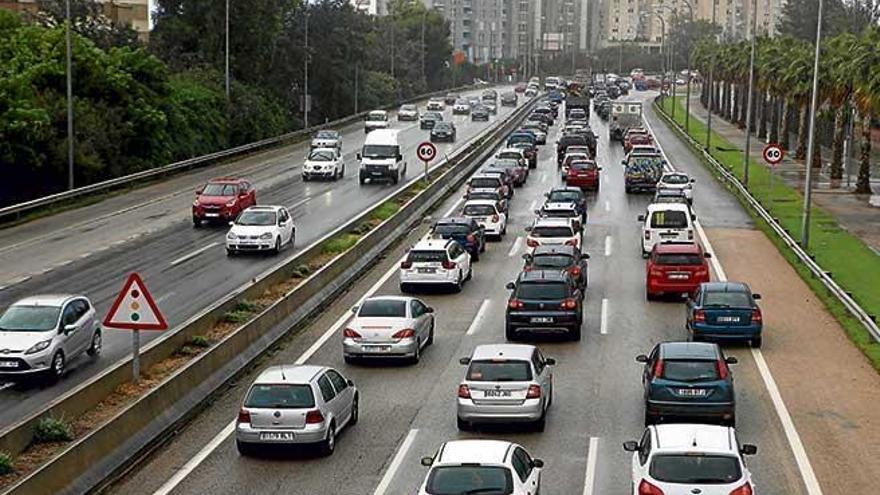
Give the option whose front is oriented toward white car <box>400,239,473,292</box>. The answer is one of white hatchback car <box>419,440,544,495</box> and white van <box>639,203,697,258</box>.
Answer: the white hatchback car

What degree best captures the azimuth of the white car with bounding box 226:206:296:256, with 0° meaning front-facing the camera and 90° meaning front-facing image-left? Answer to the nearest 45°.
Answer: approximately 45°

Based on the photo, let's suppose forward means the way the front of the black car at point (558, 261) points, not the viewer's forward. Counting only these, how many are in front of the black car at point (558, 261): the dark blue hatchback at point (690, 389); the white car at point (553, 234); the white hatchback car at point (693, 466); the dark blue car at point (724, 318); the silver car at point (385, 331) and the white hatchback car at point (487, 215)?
2

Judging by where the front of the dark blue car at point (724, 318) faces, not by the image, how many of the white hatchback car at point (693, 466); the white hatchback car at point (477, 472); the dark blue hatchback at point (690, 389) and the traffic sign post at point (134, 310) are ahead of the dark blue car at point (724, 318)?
0

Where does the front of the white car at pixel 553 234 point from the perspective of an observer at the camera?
facing away from the viewer

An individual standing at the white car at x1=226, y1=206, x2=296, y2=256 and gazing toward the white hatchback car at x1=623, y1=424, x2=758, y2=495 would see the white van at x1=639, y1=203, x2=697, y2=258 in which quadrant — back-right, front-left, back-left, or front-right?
front-left

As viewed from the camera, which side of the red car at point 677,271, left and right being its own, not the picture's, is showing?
back

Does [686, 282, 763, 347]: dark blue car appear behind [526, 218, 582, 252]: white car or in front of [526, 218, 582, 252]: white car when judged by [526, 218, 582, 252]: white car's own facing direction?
behind

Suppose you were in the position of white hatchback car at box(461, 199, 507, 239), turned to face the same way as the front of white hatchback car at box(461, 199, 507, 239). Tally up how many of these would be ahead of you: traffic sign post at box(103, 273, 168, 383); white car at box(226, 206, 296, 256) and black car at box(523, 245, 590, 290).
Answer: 0

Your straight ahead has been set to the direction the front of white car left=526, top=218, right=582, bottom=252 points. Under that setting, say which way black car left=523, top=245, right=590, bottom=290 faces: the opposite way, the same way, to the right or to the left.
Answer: the same way

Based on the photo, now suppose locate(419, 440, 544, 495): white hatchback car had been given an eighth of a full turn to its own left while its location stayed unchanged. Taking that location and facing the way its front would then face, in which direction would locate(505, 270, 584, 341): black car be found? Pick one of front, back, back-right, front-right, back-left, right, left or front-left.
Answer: front-right

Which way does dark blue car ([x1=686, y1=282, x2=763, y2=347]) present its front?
away from the camera

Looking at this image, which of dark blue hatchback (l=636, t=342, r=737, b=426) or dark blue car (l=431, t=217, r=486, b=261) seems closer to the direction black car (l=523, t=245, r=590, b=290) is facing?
the dark blue car

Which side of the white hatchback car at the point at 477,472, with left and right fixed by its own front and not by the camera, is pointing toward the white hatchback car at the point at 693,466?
right

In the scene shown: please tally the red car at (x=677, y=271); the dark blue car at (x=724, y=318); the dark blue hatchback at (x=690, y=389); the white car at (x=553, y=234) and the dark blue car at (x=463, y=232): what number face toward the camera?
0

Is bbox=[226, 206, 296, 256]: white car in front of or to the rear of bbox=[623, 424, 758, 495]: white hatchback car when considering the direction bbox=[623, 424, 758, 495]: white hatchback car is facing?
in front

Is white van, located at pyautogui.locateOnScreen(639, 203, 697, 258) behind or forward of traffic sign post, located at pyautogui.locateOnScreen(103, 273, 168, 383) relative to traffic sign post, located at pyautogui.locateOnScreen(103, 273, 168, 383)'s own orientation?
behind

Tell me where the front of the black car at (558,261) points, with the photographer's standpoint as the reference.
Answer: facing away from the viewer

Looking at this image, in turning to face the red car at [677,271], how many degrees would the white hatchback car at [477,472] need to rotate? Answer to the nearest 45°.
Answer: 0° — it already faces it

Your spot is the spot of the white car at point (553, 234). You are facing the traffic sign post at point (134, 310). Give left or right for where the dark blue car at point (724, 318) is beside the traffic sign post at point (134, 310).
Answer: left

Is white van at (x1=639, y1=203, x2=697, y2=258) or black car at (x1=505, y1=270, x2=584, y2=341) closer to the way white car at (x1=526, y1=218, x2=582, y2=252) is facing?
the white van

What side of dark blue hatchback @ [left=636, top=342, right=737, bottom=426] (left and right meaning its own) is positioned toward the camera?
back

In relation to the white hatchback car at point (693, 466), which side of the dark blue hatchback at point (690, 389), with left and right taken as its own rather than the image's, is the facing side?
back

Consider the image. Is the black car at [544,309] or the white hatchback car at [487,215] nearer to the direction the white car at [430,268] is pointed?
the white hatchback car

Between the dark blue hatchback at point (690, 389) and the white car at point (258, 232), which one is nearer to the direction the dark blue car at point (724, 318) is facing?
the white car

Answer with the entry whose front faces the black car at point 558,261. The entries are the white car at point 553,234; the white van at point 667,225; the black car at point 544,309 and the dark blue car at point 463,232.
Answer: the black car at point 544,309
